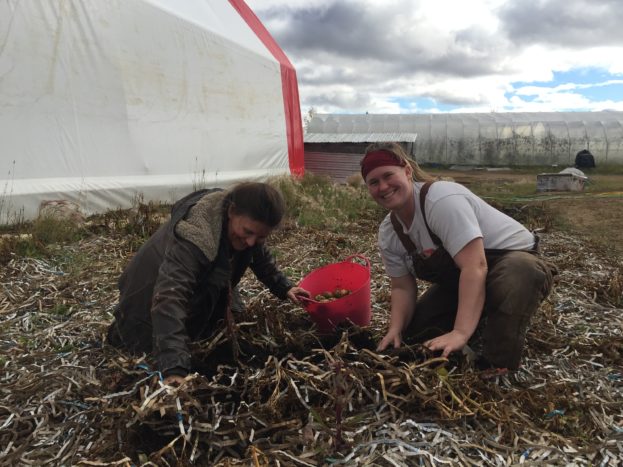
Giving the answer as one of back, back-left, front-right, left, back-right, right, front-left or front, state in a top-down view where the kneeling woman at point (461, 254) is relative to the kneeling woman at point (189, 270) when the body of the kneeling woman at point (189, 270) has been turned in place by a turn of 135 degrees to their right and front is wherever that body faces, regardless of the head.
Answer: back

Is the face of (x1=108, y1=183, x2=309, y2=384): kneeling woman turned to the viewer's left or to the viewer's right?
to the viewer's right

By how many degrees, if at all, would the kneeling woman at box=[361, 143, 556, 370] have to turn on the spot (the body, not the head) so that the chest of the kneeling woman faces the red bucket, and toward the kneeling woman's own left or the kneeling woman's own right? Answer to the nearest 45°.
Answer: approximately 45° to the kneeling woman's own right

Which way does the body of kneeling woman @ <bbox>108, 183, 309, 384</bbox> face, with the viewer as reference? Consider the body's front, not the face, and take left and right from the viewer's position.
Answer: facing the viewer and to the right of the viewer

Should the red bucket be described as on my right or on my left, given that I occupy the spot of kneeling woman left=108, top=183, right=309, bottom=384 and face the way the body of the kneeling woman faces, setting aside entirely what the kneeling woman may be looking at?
on my left

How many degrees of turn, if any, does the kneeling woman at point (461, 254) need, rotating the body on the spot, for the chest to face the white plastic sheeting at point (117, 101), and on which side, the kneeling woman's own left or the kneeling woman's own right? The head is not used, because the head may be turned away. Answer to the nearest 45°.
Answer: approximately 90° to the kneeling woman's own right

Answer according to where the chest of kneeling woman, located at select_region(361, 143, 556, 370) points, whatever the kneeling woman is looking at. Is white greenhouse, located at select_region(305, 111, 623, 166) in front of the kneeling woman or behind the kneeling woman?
behind

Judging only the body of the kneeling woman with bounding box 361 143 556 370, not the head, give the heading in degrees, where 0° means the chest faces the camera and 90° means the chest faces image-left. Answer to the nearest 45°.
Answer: approximately 45°

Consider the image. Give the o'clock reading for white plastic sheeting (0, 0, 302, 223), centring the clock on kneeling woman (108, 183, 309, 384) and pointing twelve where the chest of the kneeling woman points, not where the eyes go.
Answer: The white plastic sheeting is roughly at 7 o'clock from the kneeling woman.
